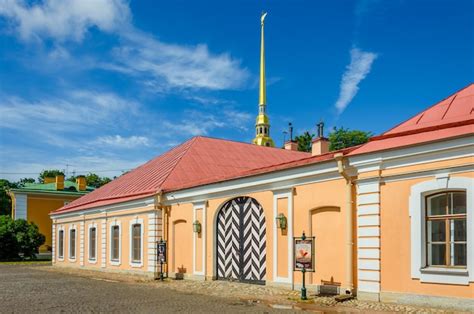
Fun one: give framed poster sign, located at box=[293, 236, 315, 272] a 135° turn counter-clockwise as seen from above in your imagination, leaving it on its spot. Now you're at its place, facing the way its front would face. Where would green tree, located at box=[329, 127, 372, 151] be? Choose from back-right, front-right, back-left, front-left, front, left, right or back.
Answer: front-left

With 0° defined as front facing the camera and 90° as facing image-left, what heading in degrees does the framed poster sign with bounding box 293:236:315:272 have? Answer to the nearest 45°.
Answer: approximately 0°

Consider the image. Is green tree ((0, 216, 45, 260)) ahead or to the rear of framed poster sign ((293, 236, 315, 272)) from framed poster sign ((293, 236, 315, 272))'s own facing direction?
to the rear

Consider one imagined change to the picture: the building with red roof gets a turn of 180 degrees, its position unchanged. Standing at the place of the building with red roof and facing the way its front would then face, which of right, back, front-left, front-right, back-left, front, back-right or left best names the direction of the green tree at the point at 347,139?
front-left

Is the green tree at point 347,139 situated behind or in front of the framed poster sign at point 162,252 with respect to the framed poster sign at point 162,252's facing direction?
behind

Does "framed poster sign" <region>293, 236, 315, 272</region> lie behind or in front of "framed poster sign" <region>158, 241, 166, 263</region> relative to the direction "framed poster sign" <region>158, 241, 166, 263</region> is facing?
in front

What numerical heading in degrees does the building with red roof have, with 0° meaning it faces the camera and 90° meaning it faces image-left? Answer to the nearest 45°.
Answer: approximately 45°

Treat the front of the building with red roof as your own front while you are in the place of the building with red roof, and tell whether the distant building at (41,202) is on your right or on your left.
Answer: on your right

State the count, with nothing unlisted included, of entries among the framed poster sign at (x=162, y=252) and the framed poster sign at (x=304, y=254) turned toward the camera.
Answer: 2
